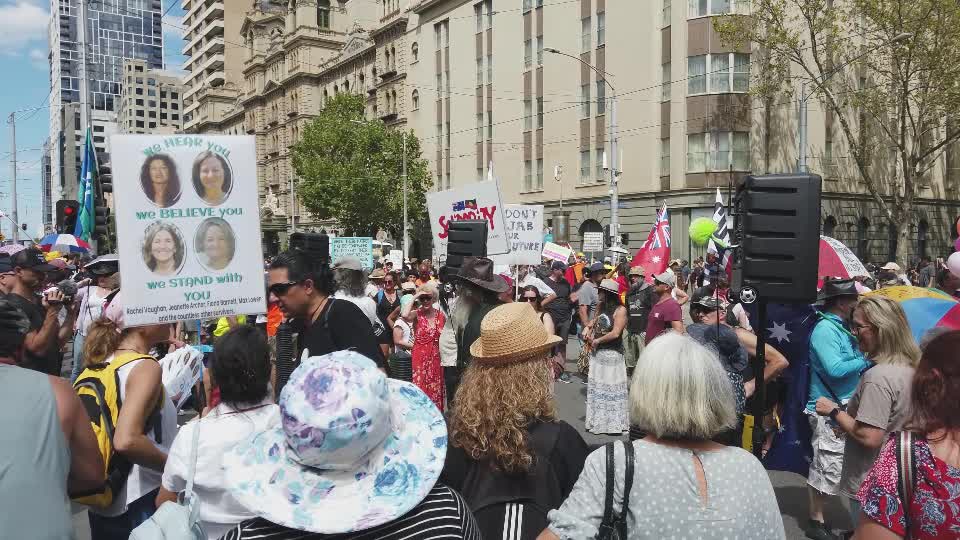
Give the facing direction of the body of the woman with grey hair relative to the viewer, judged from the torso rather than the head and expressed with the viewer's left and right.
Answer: facing away from the viewer

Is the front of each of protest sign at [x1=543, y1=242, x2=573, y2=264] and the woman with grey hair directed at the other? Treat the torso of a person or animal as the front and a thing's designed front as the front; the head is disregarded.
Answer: yes

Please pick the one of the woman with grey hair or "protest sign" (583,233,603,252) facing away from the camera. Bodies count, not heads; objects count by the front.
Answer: the woman with grey hair

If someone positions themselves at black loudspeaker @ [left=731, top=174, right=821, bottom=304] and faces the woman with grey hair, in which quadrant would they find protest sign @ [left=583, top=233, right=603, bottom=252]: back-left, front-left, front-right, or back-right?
back-right

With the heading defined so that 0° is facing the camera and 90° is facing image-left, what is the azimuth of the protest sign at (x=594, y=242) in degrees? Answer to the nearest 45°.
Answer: approximately 0°

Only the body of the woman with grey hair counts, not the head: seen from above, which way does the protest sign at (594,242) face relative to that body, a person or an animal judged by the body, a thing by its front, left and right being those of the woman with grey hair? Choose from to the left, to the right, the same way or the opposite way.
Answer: the opposite way

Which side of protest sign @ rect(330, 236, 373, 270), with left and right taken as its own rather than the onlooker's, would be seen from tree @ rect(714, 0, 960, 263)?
left

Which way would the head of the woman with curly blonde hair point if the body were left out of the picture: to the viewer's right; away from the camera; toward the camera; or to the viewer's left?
away from the camera

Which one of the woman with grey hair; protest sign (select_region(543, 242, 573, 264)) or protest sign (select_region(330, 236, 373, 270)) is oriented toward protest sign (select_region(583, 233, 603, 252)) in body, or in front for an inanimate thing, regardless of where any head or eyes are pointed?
the woman with grey hair

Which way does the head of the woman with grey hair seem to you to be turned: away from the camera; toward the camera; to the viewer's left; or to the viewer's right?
away from the camera

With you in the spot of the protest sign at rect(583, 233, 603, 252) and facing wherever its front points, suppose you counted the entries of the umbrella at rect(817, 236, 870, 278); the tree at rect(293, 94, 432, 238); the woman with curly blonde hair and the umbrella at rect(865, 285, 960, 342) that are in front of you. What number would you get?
3
